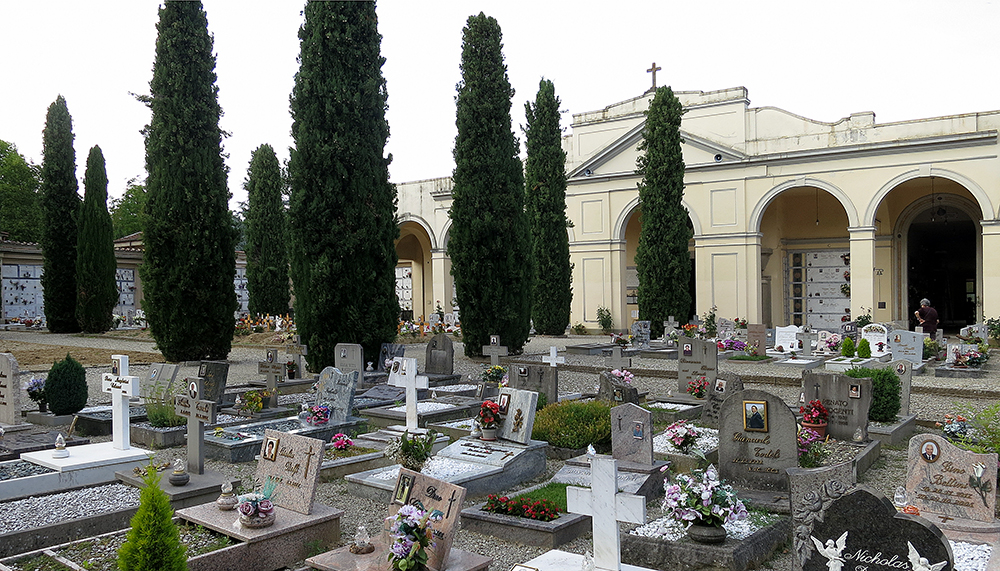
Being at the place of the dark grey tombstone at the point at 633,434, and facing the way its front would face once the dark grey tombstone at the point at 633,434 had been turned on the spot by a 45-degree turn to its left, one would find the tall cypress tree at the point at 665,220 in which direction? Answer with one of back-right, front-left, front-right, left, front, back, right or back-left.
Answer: back

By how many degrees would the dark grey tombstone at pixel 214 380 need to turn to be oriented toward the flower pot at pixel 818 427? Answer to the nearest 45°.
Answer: approximately 90° to its left

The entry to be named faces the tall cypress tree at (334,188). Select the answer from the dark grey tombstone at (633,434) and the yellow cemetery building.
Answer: the yellow cemetery building

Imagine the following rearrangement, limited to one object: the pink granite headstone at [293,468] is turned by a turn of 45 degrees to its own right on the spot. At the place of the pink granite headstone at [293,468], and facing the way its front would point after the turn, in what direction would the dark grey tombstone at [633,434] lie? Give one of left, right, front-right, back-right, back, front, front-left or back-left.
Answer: back

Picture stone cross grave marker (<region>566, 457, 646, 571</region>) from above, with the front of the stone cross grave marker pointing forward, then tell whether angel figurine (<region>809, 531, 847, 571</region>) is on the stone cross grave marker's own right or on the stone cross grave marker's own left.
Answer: on the stone cross grave marker's own left

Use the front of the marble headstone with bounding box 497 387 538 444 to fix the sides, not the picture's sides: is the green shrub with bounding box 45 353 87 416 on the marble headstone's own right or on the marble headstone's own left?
on the marble headstone's own right

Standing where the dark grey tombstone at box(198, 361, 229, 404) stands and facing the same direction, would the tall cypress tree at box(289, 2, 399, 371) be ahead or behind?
behind

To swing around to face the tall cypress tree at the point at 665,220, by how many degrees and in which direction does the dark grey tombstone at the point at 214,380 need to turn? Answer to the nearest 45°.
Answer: approximately 180°

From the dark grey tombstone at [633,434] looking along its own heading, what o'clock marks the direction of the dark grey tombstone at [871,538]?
the dark grey tombstone at [871,538] is roughly at 10 o'clock from the dark grey tombstone at [633,434].

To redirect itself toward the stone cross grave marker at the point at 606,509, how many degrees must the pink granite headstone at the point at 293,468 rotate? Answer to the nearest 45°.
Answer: approximately 90° to its left
